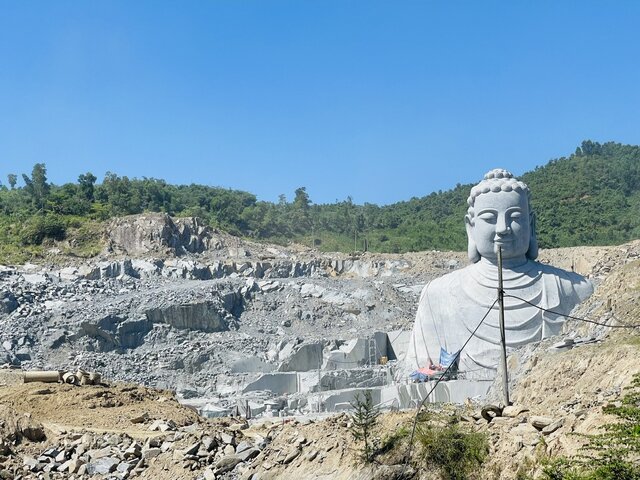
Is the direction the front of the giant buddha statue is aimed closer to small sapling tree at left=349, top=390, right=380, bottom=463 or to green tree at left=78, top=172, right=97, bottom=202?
the small sapling tree

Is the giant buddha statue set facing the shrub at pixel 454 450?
yes

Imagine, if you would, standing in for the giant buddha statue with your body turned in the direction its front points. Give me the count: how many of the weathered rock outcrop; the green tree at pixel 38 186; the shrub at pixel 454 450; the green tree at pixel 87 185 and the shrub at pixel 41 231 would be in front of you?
1

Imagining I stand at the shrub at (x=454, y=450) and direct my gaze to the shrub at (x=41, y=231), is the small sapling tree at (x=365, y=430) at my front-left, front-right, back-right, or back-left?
front-left

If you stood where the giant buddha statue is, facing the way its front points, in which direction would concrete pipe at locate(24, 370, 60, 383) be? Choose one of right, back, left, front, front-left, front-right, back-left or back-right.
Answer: front-right

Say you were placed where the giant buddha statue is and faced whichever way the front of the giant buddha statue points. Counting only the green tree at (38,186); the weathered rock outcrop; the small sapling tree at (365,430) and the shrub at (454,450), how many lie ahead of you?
2

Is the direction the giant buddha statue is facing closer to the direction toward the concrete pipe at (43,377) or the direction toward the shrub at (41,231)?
the concrete pipe

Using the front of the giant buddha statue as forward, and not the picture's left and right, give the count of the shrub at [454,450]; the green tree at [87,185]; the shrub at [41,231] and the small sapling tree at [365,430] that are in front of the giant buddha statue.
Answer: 2

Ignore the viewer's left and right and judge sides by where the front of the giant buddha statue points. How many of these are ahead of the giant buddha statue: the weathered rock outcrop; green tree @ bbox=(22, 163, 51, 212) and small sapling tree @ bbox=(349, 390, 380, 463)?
1

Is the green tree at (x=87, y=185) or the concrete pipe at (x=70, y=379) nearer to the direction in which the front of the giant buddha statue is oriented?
the concrete pipe

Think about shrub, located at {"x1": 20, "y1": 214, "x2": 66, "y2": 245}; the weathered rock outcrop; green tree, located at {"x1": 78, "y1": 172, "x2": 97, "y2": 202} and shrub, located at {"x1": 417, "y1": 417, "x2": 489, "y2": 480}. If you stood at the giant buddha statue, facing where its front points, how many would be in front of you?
1

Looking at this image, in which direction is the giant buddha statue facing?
toward the camera

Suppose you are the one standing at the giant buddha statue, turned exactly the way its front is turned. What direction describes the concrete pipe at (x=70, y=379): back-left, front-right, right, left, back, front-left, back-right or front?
front-right

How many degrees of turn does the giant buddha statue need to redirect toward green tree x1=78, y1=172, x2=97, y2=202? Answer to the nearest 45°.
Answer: approximately 135° to its right

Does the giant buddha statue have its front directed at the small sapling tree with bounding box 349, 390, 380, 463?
yes
